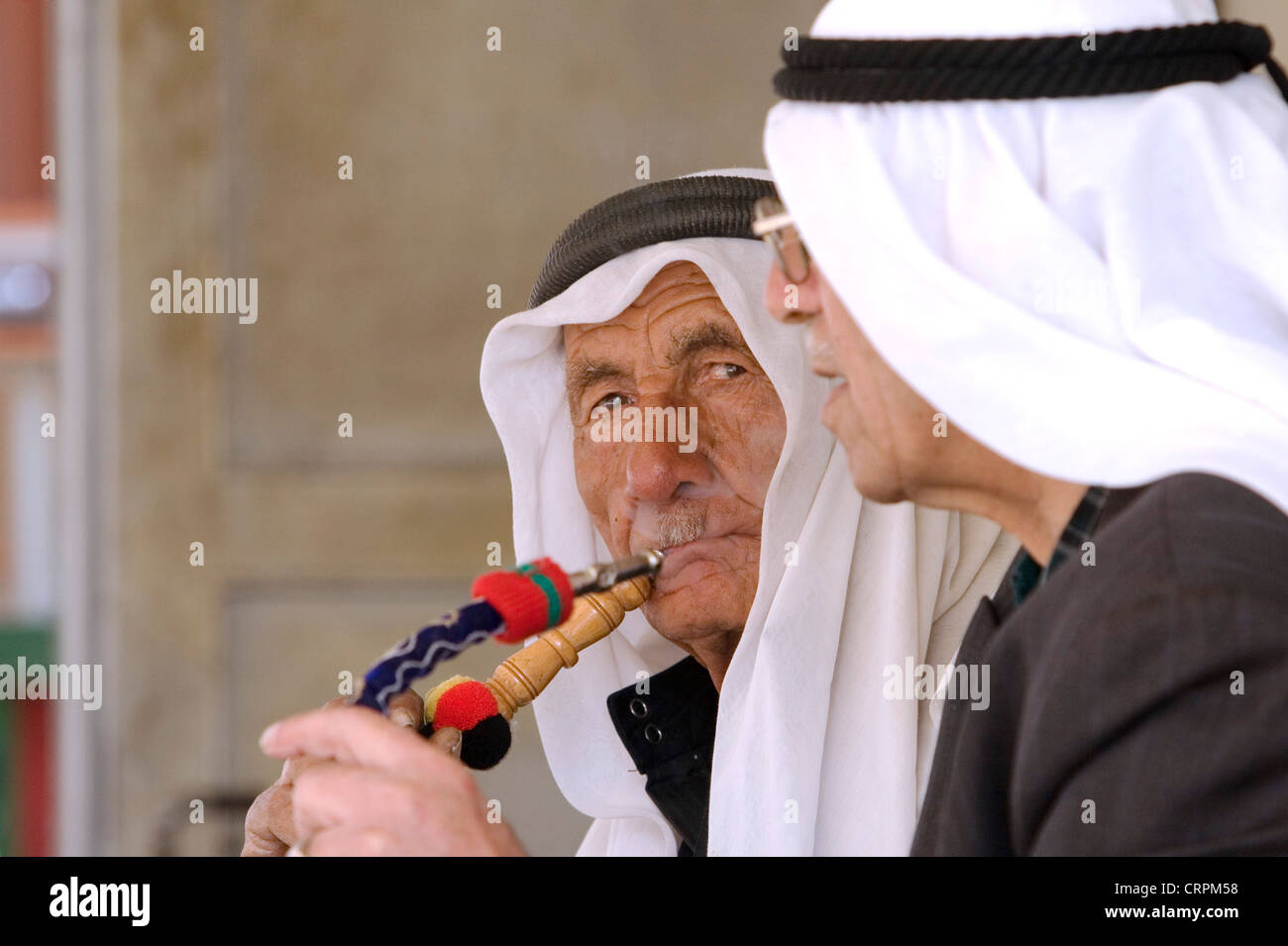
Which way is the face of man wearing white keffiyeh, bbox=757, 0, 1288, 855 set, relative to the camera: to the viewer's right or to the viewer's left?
to the viewer's left

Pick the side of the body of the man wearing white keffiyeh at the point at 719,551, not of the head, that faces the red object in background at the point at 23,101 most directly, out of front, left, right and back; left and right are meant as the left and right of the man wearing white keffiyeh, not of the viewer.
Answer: right

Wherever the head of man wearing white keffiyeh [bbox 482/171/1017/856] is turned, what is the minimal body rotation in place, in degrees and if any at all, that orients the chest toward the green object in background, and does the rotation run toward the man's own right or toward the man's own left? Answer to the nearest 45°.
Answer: approximately 90° to the man's own right

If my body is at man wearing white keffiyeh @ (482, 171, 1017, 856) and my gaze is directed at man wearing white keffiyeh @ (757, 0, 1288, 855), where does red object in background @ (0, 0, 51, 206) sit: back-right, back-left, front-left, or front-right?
back-right

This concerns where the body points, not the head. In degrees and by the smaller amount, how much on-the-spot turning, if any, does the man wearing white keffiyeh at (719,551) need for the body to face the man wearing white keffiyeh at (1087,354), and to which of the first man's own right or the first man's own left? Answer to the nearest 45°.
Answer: approximately 45° to the first man's own left

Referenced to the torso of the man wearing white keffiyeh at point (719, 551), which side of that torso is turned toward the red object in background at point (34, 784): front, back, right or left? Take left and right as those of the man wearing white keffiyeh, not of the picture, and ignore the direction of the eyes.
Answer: right

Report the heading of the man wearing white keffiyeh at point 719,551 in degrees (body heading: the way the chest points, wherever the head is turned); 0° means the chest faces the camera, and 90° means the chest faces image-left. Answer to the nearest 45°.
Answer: approximately 45°
